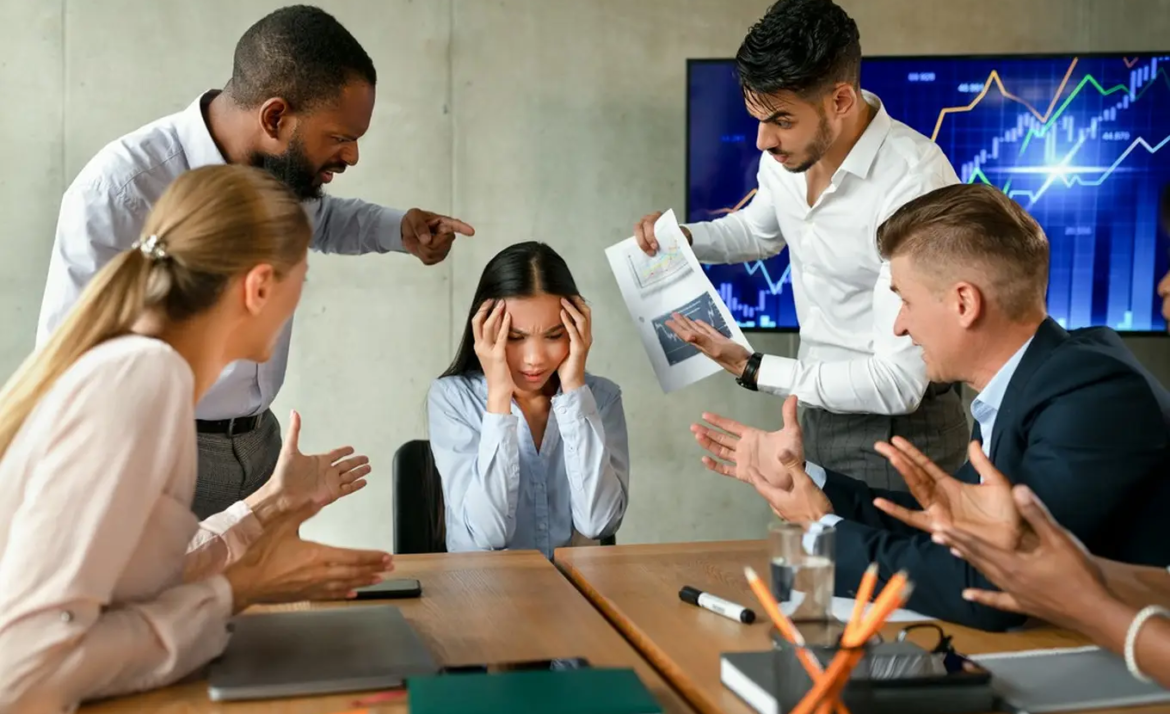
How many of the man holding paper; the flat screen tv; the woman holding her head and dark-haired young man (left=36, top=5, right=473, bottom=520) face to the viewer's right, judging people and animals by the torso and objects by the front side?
1

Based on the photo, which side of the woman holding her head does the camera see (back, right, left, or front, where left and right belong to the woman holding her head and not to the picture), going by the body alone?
front

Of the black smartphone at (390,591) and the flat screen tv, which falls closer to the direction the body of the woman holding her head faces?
the black smartphone

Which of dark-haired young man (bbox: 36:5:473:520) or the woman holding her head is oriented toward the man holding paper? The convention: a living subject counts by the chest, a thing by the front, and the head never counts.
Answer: the dark-haired young man

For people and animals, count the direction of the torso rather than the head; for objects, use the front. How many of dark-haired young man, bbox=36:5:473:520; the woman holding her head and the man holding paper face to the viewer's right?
1

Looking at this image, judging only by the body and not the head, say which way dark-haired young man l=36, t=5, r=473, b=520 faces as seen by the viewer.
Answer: to the viewer's right

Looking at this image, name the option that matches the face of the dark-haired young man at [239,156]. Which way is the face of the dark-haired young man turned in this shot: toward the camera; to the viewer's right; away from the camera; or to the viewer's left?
to the viewer's right

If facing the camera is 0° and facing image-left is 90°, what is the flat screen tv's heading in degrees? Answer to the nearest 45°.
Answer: approximately 0°

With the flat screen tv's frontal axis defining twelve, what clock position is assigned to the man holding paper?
The man holding paper is roughly at 1 o'clock from the flat screen tv.

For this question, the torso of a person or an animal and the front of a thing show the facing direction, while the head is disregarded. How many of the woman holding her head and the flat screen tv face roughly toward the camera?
2

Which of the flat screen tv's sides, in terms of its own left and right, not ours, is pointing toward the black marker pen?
front

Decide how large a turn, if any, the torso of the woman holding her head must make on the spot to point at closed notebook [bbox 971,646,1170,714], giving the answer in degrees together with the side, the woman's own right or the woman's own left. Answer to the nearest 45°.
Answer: approximately 45° to the woman's own left

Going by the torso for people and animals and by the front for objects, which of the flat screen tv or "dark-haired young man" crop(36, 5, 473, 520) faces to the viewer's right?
the dark-haired young man

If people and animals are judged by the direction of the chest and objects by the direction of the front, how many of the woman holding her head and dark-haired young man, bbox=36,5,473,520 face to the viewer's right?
1

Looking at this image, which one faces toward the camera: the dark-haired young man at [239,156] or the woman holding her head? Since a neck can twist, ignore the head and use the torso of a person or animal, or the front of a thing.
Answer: the woman holding her head

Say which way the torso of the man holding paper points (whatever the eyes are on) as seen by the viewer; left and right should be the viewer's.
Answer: facing the viewer and to the left of the viewer

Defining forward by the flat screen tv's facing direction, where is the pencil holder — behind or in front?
in front

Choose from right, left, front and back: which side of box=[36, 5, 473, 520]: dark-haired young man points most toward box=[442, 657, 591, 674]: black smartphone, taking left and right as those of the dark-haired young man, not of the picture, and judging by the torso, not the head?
right

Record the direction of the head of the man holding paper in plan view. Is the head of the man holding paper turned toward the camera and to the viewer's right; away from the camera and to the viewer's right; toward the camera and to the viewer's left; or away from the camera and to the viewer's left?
toward the camera and to the viewer's left
